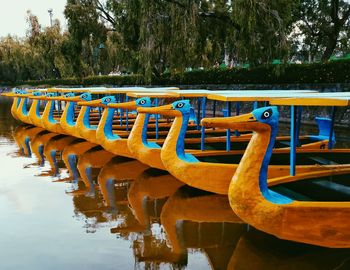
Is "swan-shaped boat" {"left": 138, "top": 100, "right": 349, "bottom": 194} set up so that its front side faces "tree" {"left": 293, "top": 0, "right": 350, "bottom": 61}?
no

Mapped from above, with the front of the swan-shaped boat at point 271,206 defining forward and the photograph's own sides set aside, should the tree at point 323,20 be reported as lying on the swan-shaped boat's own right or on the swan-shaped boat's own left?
on the swan-shaped boat's own right

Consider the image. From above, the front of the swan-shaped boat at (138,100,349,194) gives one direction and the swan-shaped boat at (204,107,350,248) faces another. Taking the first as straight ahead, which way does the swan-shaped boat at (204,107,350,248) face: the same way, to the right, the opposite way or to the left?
the same way

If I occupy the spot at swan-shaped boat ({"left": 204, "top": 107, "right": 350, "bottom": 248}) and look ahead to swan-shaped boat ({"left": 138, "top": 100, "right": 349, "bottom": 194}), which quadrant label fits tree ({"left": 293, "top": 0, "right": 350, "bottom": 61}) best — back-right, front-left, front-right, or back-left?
front-right

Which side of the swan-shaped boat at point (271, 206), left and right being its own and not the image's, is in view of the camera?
left

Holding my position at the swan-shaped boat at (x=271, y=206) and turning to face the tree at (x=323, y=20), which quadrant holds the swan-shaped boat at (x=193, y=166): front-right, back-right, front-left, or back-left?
front-left

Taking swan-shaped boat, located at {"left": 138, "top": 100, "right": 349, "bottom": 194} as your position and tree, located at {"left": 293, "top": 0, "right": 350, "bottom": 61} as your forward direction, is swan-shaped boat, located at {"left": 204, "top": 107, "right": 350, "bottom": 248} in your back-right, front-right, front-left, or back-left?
back-right

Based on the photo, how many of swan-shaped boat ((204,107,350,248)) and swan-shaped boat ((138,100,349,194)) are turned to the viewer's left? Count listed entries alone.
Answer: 2

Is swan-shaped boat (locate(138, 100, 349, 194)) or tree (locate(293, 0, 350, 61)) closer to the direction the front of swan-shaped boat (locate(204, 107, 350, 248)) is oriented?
the swan-shaped boat

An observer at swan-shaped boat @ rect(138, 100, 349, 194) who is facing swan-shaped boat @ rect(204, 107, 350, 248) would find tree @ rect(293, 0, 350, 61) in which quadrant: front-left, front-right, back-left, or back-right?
back-left

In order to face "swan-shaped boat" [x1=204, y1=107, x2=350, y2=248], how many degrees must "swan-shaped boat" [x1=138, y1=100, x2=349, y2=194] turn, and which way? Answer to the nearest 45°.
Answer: approximately 135° to its left

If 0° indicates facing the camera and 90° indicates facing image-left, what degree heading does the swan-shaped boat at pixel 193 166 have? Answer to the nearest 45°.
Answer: approximately 90°
